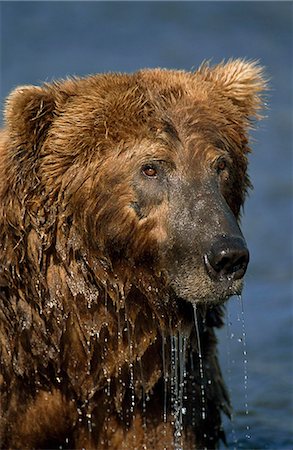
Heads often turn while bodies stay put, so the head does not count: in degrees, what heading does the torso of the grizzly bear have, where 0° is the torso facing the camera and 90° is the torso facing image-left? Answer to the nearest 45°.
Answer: approximately 315°
